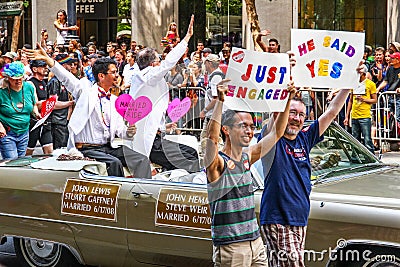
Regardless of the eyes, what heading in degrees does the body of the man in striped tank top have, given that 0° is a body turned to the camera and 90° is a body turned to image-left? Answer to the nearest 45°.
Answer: approximately 315°

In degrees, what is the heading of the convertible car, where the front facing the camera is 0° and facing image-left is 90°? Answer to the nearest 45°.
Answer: approximately 270°

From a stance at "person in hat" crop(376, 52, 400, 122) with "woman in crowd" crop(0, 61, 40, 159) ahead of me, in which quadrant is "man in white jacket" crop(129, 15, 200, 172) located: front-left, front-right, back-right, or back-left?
front-left

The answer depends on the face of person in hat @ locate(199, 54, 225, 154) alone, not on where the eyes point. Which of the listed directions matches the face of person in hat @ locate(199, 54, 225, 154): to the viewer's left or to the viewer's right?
to the viewer's left

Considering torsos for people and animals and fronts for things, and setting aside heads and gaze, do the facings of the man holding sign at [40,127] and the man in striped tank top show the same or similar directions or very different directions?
same or similar directions

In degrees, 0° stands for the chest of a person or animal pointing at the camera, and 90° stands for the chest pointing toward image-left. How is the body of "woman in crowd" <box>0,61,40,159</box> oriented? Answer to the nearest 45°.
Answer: approximately 315°

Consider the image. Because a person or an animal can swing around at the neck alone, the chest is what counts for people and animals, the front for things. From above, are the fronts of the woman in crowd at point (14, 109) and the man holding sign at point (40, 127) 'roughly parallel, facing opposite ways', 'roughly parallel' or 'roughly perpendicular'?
roughly parallel

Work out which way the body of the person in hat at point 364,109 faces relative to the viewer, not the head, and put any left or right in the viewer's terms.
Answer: facing the viewer and to the left of the viewer
